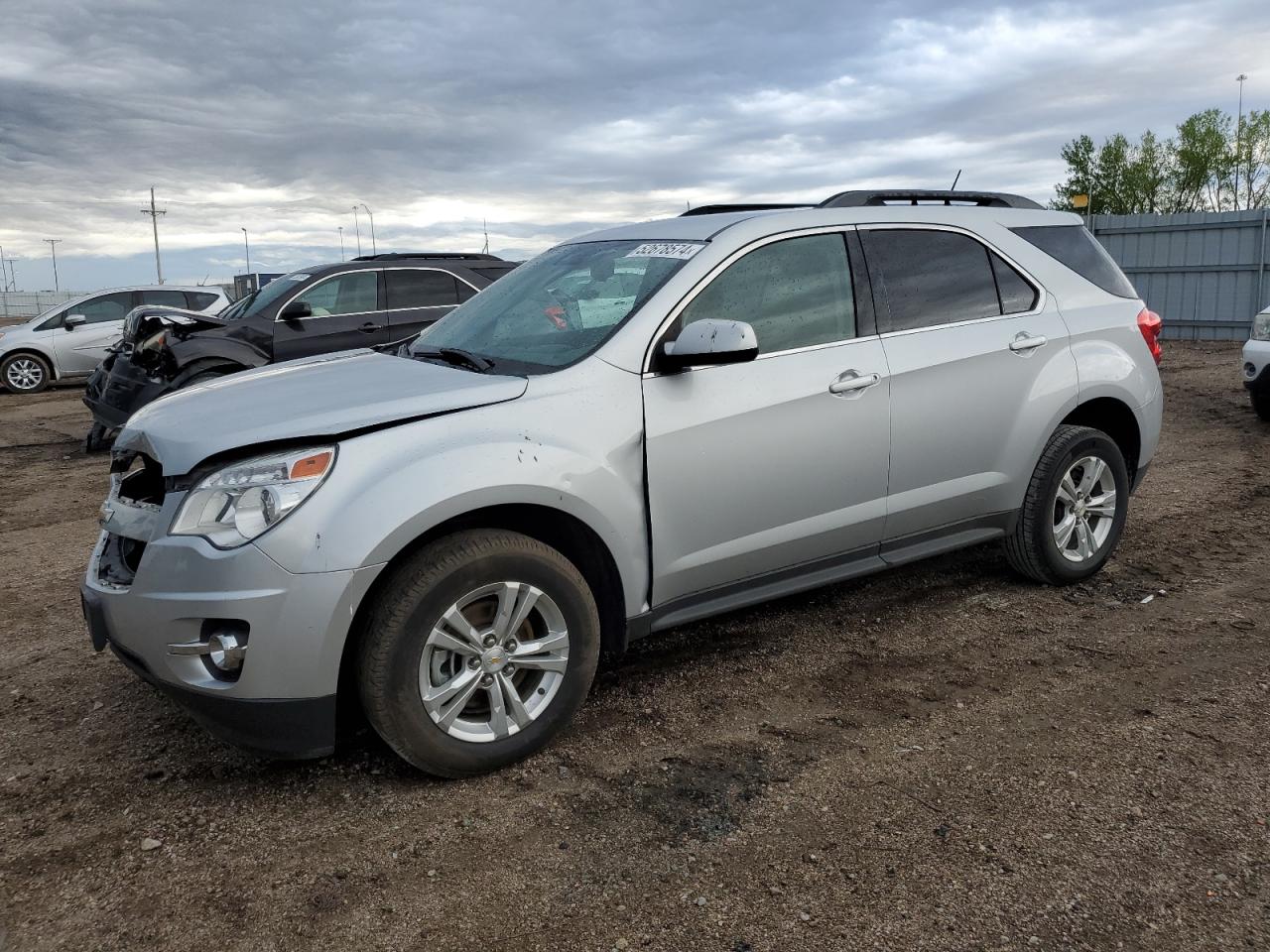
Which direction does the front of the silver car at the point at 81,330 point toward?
to the viewer's left

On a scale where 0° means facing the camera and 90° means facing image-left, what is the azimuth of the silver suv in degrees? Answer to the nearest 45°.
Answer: approximately 45°

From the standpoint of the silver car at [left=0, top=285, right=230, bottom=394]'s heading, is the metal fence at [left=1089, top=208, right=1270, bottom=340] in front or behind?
behind

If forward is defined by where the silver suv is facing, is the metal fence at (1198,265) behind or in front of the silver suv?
behind

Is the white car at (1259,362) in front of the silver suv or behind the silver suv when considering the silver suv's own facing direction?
behind

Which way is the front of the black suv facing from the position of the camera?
facing the viewer and to the left of the viewer

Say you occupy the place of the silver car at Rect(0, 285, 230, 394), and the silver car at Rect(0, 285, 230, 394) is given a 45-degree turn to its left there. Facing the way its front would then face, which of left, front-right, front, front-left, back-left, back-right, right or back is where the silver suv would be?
front-left

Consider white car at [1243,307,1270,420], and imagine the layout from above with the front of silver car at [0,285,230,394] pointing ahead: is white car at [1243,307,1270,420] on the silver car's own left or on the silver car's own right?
on the silver car's own left
